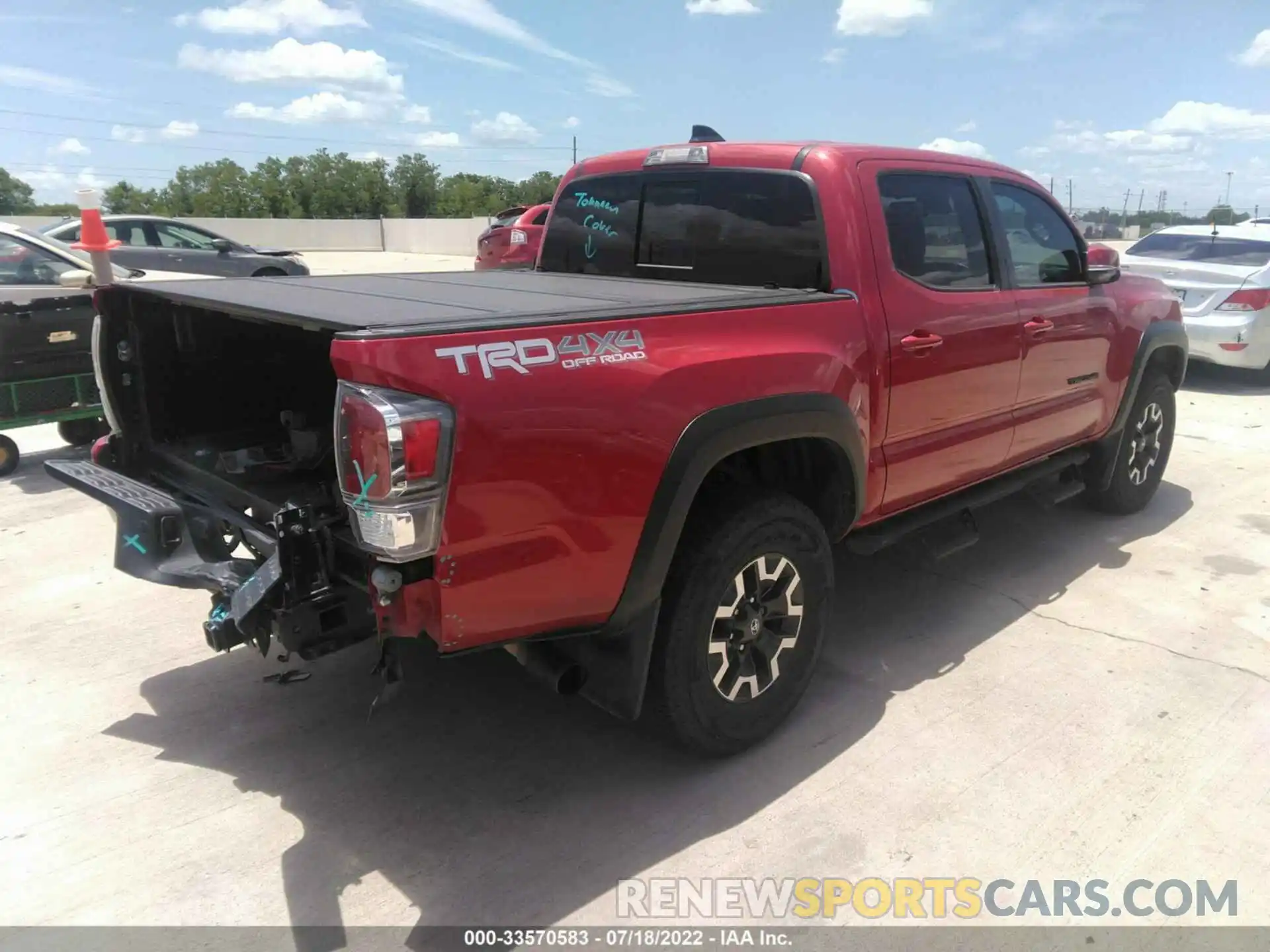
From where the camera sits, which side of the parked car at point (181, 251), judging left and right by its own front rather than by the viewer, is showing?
right

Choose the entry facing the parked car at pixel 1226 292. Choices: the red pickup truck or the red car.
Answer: the red pickup truck

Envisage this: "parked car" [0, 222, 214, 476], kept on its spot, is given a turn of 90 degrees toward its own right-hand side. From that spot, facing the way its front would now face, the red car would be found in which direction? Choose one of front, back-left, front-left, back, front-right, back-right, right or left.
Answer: back-left

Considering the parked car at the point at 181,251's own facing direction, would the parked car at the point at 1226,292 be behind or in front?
in front

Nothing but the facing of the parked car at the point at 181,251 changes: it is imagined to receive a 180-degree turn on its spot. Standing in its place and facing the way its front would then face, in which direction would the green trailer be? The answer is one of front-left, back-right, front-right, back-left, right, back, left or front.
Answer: left

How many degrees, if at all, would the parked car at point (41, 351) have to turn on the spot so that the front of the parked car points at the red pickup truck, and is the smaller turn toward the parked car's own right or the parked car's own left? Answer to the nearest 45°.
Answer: approximately 90° to the parked car's own right

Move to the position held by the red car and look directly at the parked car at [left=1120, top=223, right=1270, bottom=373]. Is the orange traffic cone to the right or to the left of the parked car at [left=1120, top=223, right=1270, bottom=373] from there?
right

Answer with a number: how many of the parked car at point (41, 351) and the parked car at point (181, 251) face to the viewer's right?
2

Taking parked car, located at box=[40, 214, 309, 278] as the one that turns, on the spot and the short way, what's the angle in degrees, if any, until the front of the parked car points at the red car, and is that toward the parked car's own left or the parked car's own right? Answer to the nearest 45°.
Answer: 0° — it already faces it

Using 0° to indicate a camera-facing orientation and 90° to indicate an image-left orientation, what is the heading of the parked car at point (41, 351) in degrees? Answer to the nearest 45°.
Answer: approximately 270°

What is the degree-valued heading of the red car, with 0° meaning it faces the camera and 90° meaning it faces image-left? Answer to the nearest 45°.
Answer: approximately 225°

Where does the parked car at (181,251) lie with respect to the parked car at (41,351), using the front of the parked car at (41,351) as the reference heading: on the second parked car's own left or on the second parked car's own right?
on the second parked car's own left

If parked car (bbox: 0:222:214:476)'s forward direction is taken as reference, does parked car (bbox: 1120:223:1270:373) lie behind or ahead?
ahead

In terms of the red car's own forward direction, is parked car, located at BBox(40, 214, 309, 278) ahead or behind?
behind

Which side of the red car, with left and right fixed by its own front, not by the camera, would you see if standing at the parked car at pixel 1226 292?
right

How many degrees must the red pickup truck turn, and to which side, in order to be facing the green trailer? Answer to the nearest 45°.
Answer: approximately 90° to its left

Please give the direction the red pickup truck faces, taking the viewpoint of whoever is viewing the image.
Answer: facing away from the viewer and to the right of the viewer

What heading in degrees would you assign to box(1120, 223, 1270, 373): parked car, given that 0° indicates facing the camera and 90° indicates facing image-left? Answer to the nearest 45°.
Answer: approximately 225°
